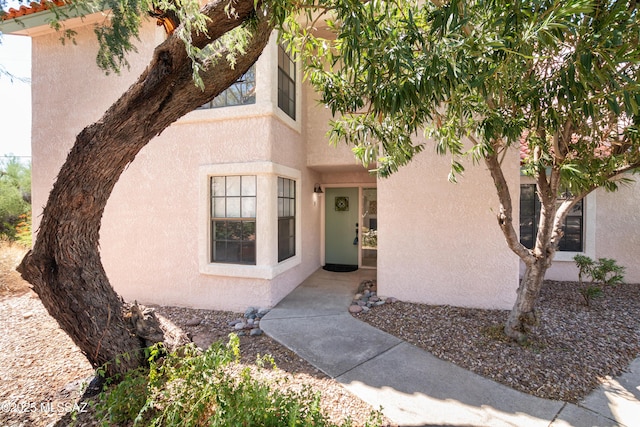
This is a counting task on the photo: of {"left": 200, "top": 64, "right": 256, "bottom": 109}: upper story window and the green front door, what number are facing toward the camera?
2

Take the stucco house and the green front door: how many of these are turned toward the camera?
2

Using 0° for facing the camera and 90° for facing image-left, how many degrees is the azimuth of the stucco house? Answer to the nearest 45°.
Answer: approximately 0°

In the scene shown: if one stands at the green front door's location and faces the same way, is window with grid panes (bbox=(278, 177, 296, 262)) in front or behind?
in front

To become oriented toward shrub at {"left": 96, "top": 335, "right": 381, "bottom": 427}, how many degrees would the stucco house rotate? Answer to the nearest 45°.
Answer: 0° — it already faces it

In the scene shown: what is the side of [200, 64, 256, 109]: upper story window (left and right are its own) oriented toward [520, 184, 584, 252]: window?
left

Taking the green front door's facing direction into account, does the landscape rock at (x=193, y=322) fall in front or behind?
in front

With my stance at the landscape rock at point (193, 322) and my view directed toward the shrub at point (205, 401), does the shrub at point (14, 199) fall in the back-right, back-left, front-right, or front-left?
back-right
